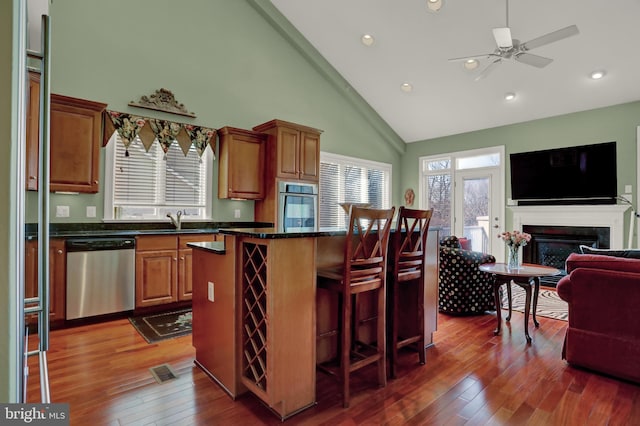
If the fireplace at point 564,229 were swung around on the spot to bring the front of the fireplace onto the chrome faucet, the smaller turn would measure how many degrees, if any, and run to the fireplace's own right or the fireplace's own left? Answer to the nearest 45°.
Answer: approximately 45° to the fireplace's own right

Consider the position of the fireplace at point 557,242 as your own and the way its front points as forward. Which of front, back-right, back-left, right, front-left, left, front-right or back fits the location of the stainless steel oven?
front-right

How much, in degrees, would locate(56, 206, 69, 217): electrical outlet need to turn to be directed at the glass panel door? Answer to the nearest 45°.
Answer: approximately 90° to its left

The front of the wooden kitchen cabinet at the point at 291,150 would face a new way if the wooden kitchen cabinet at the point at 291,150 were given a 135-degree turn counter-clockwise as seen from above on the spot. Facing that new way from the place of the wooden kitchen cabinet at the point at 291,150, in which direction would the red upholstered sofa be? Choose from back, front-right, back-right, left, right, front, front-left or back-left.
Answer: back-right

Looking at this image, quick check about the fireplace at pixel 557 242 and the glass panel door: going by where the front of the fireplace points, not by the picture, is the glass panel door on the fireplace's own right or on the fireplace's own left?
on the fireplace's own right

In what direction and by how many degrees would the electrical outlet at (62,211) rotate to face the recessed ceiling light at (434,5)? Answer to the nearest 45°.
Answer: approximately 45° to its left

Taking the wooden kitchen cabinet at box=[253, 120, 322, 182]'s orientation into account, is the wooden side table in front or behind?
in front

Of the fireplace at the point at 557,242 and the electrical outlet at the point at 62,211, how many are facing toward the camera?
2

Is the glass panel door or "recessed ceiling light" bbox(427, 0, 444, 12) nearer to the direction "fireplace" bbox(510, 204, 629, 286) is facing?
the recessed ceiling light

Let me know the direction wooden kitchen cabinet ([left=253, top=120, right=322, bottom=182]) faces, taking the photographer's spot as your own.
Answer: facing the viewer and to the right of the viewer

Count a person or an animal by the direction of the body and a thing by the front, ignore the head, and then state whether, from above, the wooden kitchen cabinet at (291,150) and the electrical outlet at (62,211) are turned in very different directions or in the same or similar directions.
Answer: same or similar directions

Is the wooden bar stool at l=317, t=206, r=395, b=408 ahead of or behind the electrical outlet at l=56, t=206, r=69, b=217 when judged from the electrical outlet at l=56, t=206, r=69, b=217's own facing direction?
ahead

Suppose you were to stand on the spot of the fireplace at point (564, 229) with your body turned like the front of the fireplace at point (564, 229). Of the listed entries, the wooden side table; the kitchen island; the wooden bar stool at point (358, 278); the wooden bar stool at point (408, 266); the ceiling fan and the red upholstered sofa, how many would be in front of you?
6

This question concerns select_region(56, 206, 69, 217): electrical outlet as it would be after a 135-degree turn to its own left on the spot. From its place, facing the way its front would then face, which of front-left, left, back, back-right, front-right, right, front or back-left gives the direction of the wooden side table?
right

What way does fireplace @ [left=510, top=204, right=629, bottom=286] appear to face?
toward the camera

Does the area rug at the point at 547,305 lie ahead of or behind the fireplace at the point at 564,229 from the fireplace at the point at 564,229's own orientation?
ahead
